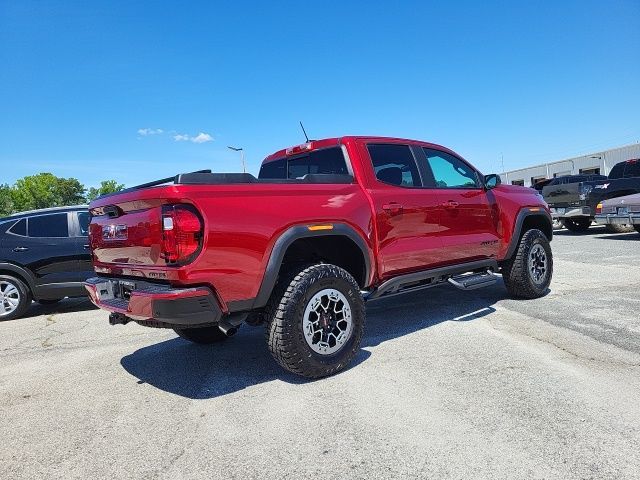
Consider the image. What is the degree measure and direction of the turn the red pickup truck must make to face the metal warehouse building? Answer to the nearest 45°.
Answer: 0° — it already faces it

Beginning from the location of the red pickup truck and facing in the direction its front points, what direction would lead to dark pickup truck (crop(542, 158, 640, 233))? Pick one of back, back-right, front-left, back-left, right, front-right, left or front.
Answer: front

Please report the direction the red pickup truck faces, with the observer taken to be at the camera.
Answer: facing away from the viewer and to the right of the viewer

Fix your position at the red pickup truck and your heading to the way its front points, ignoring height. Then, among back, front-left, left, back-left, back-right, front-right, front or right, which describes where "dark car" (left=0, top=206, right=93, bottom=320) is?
left

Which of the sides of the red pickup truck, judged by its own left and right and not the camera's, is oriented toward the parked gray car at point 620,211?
front

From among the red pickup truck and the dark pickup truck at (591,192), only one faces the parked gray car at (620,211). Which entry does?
the red pickup truck
